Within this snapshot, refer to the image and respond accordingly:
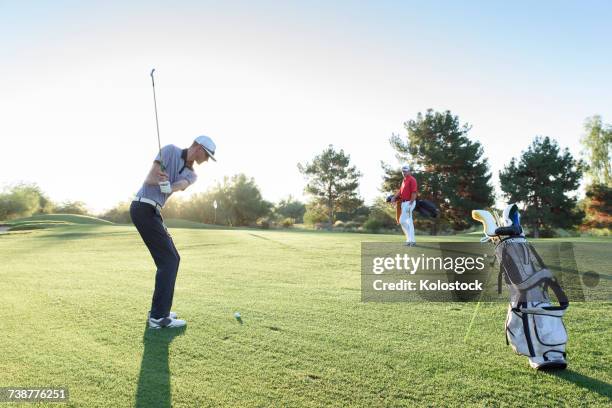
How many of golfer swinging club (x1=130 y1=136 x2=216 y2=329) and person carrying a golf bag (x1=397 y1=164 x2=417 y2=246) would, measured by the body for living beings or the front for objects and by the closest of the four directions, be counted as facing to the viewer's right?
1

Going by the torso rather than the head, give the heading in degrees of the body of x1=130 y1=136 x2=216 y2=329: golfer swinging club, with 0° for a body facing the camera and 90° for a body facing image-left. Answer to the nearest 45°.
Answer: approximately 270°

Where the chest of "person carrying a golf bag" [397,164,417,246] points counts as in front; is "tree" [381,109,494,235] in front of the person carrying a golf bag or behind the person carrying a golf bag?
behind

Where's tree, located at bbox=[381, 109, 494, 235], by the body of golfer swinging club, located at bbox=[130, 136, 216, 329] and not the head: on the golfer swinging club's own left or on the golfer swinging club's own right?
on the golfer swinging club's own left

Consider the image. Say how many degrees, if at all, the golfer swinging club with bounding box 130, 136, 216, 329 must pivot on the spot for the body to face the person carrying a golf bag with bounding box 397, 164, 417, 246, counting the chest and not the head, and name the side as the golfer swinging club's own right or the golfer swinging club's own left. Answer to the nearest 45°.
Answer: approximately 45° to the golfer swinging club's own left
